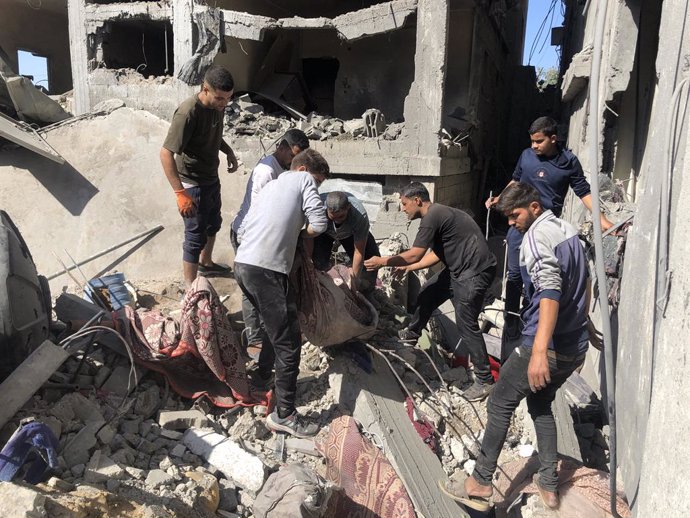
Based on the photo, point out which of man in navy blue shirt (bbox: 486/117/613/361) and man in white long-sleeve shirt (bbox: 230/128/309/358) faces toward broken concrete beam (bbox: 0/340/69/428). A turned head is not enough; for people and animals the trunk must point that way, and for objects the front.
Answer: the man in navy blue shirt

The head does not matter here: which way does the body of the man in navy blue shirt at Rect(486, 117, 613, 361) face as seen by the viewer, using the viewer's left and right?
facing the viewer and to the left of the viewer

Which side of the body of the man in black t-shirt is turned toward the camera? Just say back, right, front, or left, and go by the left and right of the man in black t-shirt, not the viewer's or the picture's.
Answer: left

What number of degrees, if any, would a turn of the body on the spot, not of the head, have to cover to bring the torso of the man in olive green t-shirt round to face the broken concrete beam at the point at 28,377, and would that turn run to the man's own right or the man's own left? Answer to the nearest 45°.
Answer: approximately 90° to the man's own right

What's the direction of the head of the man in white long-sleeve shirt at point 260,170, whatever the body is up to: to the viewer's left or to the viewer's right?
to the viewer's right

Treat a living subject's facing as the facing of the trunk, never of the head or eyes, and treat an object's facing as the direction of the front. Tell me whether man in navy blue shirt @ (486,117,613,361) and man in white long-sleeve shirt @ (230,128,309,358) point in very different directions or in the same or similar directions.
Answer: very different directions

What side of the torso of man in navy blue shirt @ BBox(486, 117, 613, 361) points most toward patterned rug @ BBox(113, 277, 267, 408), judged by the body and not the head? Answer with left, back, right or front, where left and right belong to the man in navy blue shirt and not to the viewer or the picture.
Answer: front

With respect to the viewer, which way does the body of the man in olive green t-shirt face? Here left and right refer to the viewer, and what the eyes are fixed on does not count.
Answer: facing the viewer and to the right of the viewer

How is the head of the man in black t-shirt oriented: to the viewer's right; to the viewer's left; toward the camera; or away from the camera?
to the viewer's left

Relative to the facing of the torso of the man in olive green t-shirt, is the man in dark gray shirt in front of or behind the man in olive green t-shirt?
in front

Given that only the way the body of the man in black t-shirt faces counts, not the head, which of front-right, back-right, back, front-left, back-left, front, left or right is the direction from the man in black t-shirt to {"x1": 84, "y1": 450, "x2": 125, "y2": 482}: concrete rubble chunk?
front-left
